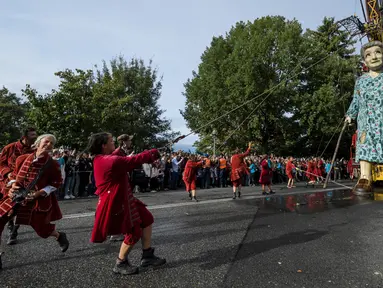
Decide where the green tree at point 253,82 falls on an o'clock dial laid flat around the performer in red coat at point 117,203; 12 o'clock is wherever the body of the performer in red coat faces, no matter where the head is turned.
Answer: The green tree is roughly at 10 o'clock from the performer in red coat.

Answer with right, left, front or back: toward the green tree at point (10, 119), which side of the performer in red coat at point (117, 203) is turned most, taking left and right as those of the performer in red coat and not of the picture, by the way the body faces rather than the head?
left

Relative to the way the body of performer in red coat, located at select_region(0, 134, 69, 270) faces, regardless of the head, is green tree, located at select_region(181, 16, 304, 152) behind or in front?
behind

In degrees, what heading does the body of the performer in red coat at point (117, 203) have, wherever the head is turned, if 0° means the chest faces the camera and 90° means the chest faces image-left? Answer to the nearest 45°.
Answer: approximately 270°

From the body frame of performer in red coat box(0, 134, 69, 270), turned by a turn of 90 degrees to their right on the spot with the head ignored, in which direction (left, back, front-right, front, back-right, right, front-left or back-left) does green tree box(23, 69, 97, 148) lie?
front-right

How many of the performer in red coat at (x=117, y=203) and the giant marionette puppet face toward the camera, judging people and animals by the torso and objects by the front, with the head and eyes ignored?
1

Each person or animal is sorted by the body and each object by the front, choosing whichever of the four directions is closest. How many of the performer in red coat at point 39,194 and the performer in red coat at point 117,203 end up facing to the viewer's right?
1

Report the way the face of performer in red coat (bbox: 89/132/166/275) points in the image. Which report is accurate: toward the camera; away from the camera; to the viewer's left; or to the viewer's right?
to the viewer's right

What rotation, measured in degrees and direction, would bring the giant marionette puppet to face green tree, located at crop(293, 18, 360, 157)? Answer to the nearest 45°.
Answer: approximately 180°

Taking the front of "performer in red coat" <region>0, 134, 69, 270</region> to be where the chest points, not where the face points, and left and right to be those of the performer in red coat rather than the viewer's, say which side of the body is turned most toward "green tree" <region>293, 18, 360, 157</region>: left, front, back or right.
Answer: back

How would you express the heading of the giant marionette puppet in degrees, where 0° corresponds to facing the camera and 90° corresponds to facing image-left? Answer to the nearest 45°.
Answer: approximately 0°

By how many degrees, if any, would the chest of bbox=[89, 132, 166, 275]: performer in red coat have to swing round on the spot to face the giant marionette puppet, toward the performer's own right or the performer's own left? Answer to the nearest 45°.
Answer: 0° — they already face it

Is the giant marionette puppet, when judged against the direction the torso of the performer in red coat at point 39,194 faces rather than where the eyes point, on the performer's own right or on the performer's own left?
on the performer's own left

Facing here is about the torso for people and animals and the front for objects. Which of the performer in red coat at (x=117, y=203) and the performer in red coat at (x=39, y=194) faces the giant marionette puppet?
the performer in red coat at (x=117, y=203)
